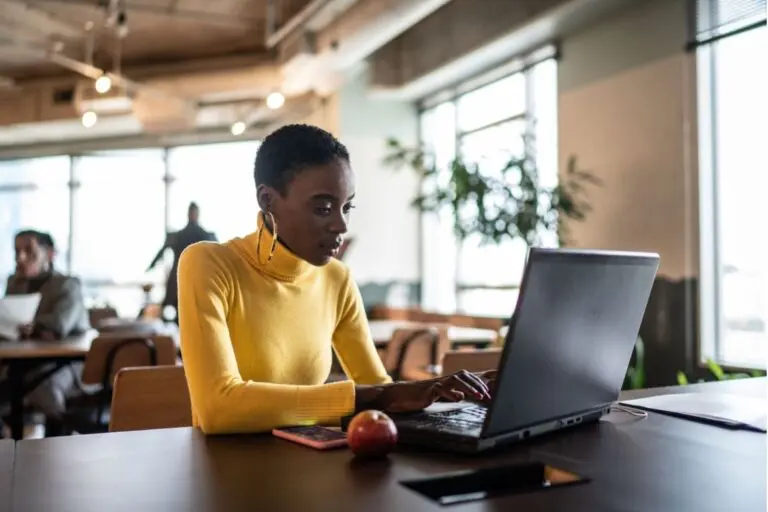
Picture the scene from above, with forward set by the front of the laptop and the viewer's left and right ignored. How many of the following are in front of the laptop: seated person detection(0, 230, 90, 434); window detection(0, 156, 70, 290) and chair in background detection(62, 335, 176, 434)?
3

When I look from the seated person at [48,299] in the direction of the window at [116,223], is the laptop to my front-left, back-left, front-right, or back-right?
back-right

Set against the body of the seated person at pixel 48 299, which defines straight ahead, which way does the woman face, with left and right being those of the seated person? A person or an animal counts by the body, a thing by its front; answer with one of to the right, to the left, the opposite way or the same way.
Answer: to the left

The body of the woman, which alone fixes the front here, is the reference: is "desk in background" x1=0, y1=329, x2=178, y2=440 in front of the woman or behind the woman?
behind

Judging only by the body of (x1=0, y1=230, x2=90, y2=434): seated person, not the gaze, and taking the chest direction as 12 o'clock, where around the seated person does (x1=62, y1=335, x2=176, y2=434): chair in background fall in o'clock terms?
The chair in background is roughly at 10 o'clock from the seated person.

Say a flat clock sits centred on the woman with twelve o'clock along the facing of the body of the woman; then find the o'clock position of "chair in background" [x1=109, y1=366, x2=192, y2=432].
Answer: The chair in background is roughly at 6 o'clock from the woman.

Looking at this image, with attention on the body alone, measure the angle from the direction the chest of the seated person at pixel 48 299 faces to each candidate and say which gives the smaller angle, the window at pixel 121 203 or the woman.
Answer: the woman

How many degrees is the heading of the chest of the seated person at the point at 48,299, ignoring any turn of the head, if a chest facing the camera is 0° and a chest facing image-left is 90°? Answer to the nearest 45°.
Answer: approximately 45°

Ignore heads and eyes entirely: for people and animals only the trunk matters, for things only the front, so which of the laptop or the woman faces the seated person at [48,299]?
the laptop

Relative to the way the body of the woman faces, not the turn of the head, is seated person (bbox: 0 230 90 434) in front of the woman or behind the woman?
behind

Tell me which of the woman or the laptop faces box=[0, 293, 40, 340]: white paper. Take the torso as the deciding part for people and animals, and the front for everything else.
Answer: the laptop

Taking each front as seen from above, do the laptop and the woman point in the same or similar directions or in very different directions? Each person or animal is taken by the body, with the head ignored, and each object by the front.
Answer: very different directions

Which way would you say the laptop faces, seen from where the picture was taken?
facing away from the viewer and to the left of the viewer
